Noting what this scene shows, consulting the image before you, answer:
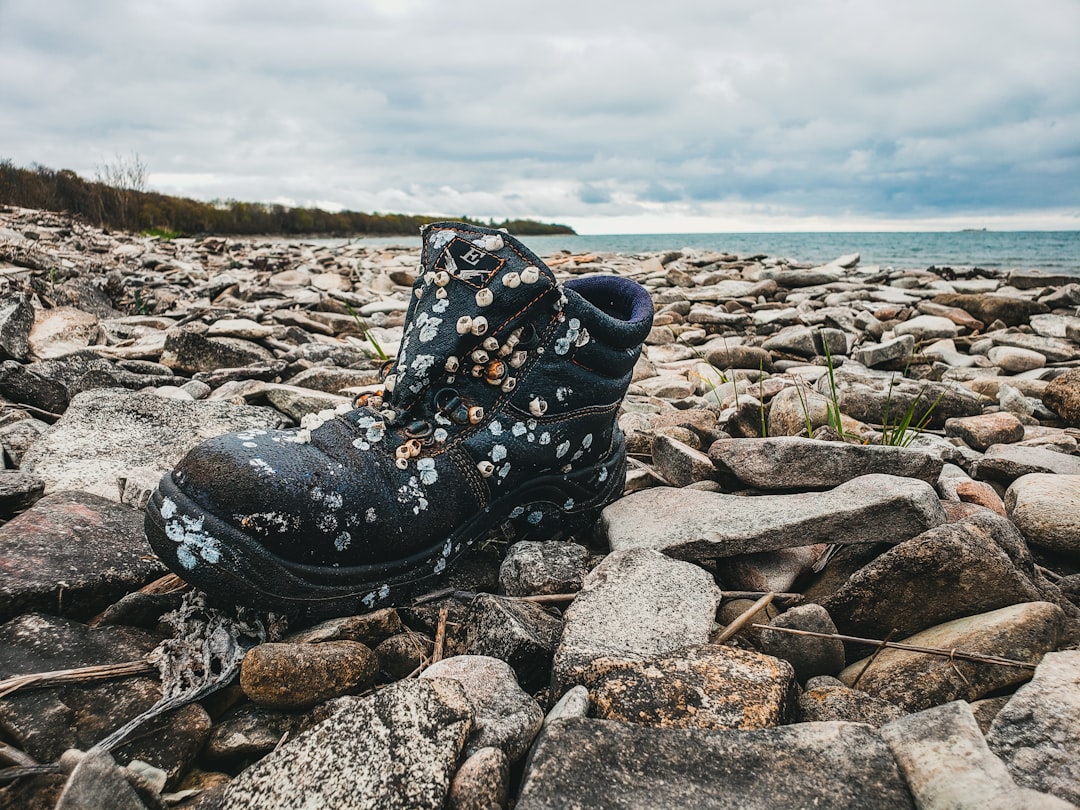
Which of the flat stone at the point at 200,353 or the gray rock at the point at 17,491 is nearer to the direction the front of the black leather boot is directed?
the gray rock

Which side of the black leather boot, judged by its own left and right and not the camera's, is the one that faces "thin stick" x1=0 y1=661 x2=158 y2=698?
front

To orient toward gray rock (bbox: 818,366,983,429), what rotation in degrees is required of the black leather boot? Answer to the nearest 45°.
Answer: approximately 180°

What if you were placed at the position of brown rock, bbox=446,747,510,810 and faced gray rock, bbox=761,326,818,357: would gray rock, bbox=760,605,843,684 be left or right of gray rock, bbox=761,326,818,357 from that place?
right

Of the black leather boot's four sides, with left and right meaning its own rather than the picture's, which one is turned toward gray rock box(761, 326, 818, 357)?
back

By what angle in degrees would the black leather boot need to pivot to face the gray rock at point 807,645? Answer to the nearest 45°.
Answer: approximately 90° to its left

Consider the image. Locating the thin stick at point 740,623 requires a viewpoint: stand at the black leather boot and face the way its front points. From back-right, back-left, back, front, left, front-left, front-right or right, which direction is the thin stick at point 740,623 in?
left

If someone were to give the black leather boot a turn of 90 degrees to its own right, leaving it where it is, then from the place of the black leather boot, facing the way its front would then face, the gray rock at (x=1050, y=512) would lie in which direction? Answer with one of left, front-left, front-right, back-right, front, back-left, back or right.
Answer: back-right

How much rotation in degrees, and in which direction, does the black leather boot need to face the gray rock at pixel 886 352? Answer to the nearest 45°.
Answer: approximately 180°

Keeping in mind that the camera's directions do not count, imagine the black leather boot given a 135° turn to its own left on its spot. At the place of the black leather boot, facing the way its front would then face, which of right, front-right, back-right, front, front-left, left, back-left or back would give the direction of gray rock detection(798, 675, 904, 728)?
front-right

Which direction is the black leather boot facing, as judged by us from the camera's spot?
facing the viewer and to the left of the viewer

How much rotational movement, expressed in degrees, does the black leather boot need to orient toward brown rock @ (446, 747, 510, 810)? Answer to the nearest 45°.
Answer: approximately 45° to its left

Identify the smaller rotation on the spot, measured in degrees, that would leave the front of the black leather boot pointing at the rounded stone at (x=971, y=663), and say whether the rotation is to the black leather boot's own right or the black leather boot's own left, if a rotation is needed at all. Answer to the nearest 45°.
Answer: approximately 90° to the black leather boot's own left

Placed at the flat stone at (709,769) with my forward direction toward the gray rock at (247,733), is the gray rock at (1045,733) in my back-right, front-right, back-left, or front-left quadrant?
back-right

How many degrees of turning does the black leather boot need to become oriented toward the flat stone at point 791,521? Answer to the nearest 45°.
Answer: approximately 135° to its left
